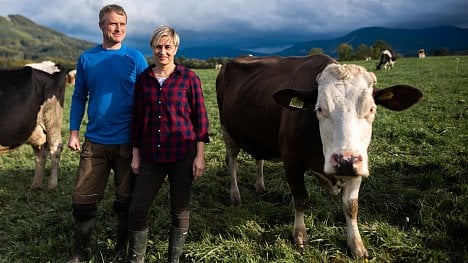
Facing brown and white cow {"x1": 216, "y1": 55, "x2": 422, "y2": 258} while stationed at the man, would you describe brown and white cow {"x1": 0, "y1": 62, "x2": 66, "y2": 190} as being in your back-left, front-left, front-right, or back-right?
back-left

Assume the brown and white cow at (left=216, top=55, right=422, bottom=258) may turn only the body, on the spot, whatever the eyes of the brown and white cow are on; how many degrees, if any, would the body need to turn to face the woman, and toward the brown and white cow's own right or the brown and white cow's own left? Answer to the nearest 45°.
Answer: approximately 90° to the brown and white cow's own right

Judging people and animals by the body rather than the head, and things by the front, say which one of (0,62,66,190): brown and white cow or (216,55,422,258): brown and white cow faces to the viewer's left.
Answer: (0,62,66,190): brown and white cow

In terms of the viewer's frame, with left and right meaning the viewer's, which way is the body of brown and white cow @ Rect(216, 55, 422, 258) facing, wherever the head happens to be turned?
facing the viewer and to the right of the viewer

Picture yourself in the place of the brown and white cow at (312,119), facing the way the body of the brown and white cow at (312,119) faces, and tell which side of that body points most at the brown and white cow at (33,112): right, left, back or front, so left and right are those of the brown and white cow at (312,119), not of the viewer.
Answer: back

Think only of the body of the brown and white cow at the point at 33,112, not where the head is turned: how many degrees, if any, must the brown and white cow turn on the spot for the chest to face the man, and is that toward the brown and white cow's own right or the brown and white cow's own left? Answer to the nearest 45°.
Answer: approximately 90° to the brown and white cow's own left

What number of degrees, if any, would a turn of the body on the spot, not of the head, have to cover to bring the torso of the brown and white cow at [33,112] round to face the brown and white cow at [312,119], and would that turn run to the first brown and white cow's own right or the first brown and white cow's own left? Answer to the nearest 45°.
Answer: approximately 135° to the first brown and white cow's own left

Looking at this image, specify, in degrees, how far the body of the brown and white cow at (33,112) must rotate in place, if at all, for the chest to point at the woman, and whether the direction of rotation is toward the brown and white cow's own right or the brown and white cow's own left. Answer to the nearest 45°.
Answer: approximately 90° to the brown and white cow's own left

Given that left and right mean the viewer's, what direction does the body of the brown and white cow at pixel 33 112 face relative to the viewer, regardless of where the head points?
facing to the left of the viewer

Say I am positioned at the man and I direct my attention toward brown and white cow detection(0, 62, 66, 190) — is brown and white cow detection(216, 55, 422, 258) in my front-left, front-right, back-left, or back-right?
back-right

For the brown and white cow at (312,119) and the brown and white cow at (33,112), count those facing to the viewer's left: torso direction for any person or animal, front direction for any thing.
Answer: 1
